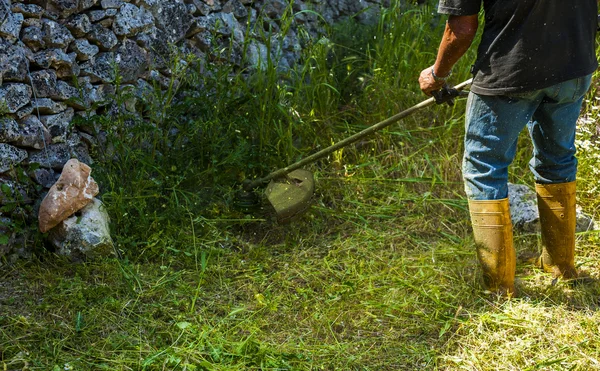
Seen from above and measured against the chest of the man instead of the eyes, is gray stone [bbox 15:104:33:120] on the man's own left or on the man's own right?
on the man's own left

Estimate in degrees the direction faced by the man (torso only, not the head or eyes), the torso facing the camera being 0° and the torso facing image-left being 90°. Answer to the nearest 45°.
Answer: approximately 135°

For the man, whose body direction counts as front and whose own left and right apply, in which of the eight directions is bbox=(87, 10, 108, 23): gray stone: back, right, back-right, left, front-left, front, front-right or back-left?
front-left

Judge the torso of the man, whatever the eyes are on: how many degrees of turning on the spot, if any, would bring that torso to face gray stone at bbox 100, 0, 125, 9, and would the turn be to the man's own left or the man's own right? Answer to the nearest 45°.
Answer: approximately 45° to the man's own left

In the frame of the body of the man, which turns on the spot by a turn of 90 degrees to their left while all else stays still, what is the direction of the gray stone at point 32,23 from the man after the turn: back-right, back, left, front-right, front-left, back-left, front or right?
front-right

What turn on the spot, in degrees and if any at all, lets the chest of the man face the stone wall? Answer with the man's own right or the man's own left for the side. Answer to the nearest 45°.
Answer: approximately 45° to the man's own left

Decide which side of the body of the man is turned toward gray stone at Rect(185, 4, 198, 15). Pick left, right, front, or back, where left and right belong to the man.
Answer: front

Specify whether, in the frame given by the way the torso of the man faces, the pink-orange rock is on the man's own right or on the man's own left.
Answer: on the man's own left
